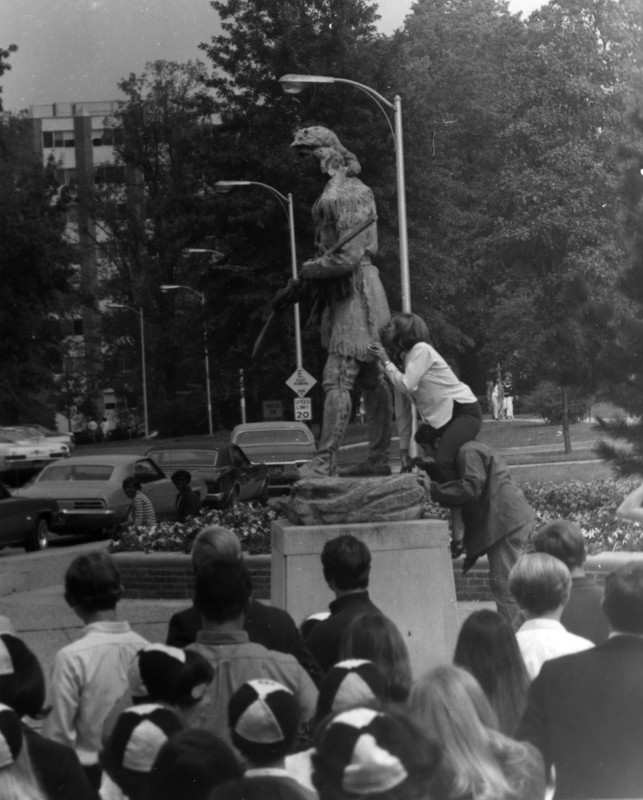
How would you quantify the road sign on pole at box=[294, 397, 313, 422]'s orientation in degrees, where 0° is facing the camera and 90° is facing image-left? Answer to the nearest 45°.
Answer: approximately 0°

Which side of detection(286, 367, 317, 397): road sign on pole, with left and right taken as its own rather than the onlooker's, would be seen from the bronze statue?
front

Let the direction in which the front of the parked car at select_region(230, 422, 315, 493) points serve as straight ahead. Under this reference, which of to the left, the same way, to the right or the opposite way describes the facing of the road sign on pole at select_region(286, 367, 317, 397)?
the opposite way

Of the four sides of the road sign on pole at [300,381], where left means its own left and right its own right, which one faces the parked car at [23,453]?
right

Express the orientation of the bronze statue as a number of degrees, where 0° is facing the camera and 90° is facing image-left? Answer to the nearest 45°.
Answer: approximately 90°

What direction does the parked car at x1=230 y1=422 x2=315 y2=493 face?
away from the camera

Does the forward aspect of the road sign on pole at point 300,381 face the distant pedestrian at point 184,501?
yes

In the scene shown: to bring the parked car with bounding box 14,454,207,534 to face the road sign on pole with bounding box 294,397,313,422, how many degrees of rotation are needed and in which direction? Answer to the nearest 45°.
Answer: approximately 45° to its left

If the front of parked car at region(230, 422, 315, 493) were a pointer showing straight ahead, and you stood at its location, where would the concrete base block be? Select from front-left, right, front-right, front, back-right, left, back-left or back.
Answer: back

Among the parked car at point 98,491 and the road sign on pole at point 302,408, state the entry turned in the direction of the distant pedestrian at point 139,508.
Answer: the road sign on pole

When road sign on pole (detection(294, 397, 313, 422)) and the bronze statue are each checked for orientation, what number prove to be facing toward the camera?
1

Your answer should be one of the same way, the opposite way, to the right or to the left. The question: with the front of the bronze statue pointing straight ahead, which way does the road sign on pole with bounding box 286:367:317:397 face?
to the left
